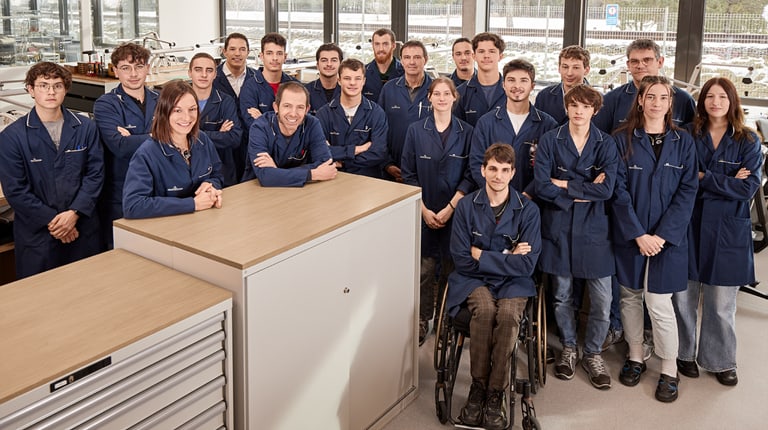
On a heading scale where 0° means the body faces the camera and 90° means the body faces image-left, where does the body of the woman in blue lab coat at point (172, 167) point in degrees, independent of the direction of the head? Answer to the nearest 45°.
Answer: approximately 315°

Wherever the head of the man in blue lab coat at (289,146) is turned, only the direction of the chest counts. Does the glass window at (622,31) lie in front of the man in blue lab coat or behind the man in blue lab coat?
behind

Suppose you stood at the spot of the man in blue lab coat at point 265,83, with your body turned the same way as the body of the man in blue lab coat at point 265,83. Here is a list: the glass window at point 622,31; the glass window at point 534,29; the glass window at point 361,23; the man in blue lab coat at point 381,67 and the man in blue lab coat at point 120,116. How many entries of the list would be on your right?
1

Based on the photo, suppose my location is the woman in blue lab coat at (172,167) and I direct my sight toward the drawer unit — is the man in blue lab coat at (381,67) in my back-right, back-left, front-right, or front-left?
back-left

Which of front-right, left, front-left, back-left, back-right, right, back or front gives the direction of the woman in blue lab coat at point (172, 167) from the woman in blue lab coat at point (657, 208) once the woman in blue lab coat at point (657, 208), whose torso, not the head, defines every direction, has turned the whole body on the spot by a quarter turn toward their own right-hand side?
front-left

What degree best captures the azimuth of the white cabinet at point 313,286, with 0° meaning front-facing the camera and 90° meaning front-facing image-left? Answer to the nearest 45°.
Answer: approximately 315°

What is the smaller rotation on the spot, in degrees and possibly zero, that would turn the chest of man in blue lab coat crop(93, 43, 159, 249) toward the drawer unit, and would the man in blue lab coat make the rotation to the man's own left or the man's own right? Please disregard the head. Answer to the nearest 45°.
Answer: approximately 45° to the man's own right
